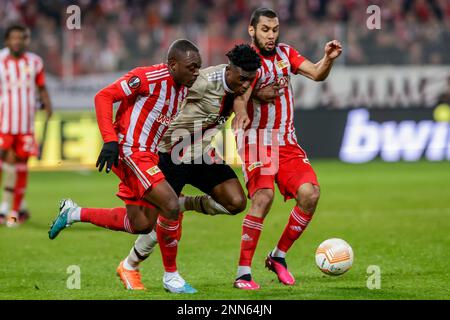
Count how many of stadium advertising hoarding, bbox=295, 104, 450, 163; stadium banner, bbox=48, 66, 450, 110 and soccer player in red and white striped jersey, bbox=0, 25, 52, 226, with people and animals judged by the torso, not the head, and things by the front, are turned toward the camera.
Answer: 3

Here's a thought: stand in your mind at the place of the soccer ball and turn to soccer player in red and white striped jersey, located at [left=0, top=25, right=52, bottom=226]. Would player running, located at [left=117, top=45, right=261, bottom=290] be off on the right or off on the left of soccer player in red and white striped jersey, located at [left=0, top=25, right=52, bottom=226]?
left

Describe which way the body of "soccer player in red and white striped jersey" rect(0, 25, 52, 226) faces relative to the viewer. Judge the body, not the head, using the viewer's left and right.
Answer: facing the viewer

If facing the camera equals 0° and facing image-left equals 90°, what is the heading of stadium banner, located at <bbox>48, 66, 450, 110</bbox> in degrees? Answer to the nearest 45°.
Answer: approximately 0°

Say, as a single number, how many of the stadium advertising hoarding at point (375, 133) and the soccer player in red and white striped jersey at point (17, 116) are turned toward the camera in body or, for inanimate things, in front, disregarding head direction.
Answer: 2

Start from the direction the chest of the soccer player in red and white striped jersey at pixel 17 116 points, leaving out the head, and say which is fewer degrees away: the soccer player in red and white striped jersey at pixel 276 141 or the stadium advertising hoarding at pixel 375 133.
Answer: the soccer player in red and white striped jersey

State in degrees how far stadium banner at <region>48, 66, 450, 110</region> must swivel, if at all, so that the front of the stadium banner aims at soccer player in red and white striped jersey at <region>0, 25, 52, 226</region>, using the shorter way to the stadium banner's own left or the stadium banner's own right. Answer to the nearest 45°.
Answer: approximately 45° to the stadium banner's own right

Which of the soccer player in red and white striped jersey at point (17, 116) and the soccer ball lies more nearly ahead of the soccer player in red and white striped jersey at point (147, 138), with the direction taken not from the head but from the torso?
the soccer ball

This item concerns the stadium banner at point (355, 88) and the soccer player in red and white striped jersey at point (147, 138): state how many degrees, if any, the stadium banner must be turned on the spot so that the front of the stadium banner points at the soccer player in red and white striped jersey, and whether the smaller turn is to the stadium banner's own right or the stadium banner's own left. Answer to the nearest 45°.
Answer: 0° — it already faces them

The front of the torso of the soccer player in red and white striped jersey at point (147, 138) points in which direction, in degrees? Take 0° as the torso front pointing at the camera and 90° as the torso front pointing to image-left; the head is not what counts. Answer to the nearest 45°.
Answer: approximately 315°
